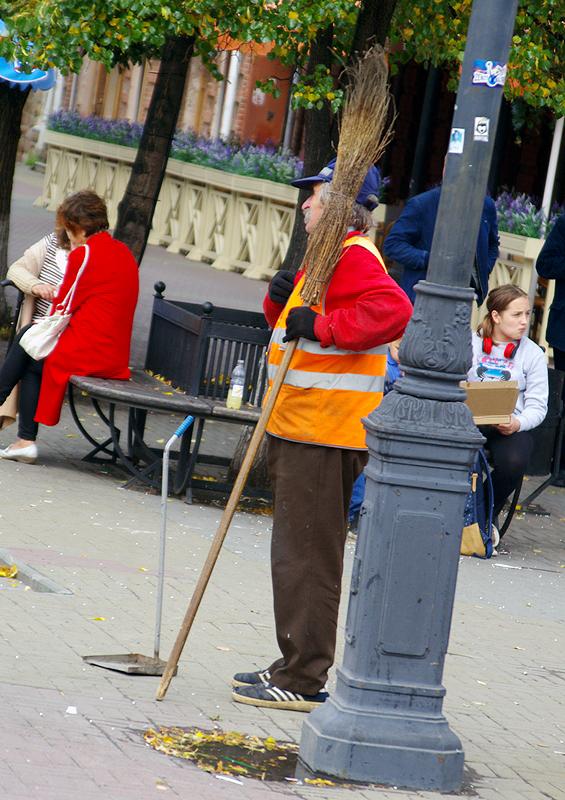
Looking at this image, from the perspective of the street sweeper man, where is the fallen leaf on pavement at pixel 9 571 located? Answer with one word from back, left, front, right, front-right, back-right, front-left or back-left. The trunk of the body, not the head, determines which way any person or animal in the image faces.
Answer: front-right

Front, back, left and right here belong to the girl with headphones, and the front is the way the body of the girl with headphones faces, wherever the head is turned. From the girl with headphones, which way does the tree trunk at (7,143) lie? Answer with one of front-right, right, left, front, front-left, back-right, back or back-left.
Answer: right

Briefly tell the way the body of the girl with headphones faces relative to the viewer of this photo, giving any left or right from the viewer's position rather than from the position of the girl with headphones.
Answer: facing the viewer and to the left of the viewer

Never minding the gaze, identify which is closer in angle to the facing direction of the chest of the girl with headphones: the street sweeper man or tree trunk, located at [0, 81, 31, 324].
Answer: the street sweeper man

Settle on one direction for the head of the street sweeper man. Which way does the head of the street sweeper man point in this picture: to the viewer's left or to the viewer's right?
to the viewer's left

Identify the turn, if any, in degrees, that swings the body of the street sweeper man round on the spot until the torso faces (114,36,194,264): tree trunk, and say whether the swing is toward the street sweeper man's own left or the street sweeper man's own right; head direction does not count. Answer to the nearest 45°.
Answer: approximately 90° to the street sweeper man's own right

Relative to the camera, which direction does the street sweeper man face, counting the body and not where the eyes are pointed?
to the viewer's left

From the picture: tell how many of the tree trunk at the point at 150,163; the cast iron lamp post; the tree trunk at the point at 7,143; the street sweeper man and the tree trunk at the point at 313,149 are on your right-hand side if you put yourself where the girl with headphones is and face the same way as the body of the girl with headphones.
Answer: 3

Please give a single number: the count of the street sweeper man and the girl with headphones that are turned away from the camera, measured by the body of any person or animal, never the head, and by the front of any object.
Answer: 0

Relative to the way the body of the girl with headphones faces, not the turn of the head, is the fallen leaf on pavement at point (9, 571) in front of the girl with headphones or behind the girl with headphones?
in front
